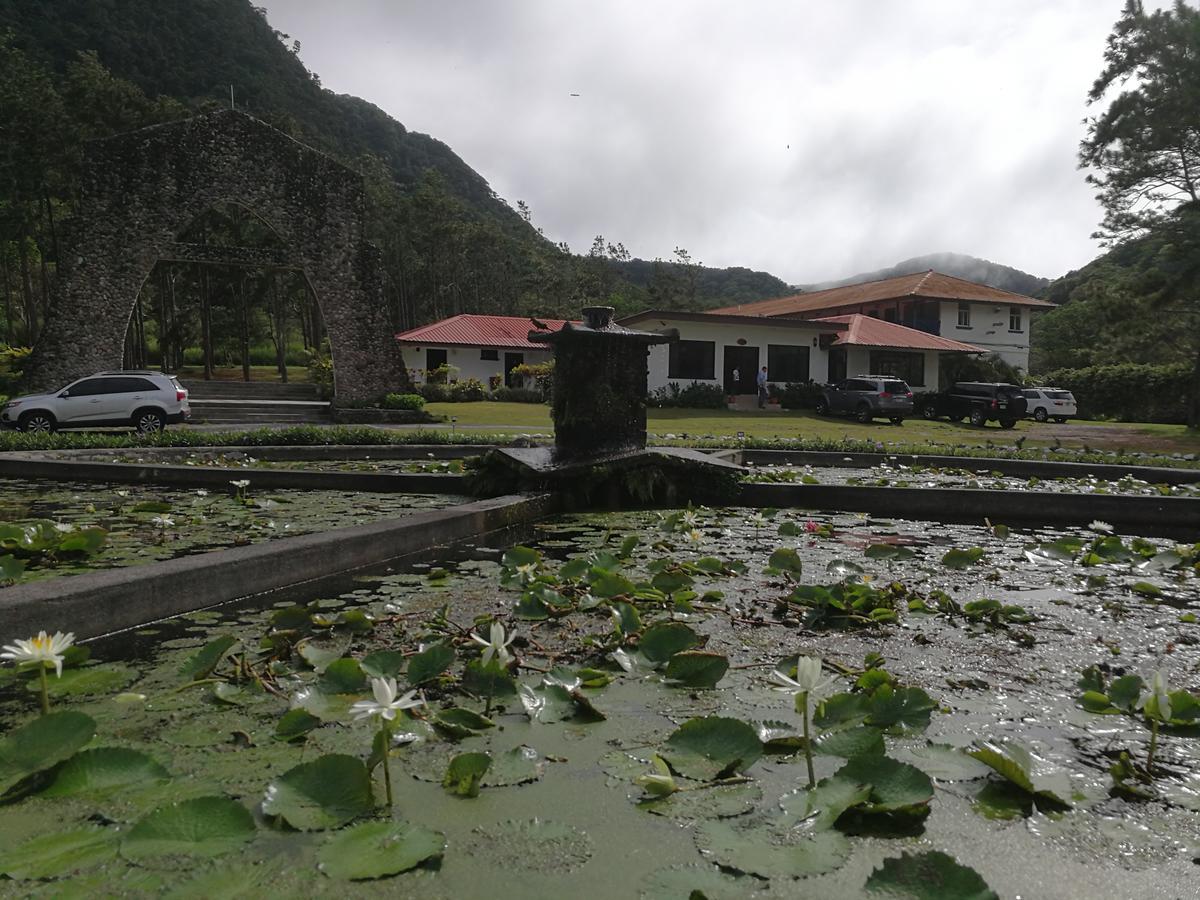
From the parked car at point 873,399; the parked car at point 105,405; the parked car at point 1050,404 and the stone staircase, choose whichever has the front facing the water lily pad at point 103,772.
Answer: the stone staircase

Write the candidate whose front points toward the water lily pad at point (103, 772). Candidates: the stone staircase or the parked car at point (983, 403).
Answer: the stone staircase

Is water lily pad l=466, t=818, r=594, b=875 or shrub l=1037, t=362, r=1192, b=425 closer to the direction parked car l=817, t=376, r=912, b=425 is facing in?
the shrub

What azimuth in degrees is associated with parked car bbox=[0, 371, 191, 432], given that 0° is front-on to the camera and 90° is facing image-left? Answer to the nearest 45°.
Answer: approximately 90°

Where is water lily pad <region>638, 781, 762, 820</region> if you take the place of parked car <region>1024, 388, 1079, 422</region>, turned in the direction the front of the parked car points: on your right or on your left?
on your left

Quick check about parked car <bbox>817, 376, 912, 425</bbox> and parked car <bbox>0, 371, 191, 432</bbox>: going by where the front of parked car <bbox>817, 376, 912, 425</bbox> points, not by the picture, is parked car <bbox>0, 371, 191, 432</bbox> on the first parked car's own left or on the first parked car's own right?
on the first parked car's own left

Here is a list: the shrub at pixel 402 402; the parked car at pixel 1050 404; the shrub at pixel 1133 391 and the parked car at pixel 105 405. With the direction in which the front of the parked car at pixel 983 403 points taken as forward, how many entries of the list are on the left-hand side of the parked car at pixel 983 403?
2

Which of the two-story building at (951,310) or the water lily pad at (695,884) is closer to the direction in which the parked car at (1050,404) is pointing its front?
the two-story building

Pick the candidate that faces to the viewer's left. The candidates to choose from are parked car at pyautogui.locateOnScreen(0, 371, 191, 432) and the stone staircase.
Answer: the parked car

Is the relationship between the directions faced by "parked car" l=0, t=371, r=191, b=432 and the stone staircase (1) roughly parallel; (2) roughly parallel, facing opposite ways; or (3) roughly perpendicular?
roughly perpendicular

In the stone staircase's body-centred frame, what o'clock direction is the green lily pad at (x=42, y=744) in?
The green lily pad is roughly at 12 o'clock from the stone staircase.

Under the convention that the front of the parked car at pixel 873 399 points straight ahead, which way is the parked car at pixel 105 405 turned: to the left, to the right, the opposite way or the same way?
to the left

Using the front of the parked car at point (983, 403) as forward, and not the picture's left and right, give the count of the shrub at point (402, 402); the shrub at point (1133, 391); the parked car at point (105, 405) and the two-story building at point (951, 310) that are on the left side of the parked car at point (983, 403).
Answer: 2

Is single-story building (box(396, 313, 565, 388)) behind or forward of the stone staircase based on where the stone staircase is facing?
behind

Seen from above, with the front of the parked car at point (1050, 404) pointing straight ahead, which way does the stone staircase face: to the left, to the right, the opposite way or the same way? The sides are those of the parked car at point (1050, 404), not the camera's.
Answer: the opposite way

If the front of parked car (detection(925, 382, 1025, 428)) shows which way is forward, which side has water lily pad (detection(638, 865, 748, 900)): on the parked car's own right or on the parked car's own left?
on the parked car's own left
